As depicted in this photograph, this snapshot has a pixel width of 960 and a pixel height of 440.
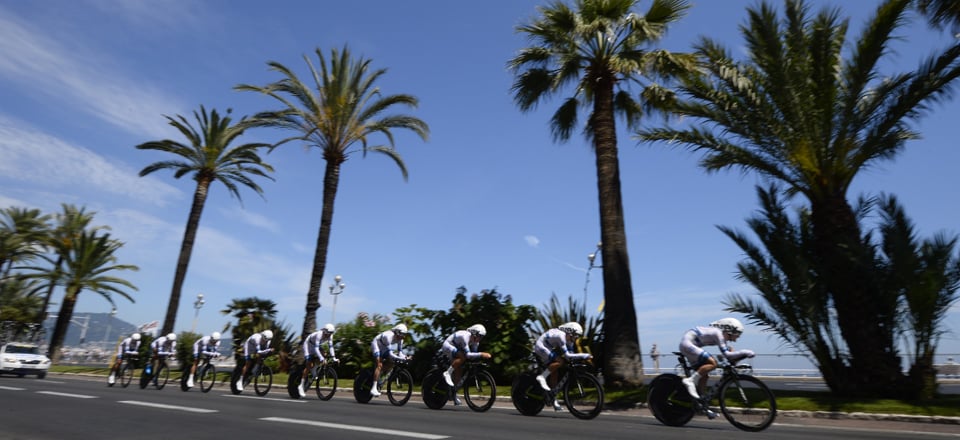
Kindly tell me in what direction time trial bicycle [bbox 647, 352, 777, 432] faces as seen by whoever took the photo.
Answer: facing to the right of the viewer

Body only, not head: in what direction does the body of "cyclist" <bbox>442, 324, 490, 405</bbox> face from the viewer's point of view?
to the viewer's right

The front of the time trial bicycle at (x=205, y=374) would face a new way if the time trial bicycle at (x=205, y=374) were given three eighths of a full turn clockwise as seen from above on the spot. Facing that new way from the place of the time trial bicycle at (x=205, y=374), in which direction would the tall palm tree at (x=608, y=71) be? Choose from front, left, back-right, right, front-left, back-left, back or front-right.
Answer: back-left

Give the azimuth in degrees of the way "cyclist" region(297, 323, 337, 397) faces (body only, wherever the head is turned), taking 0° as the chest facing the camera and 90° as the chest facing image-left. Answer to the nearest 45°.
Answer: approximately 315°

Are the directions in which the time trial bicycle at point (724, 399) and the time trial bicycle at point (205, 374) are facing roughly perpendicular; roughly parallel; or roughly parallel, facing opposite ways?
roughly parallel

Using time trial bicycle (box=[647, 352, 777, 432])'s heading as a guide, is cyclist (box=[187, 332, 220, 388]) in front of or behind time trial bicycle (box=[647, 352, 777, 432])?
behind

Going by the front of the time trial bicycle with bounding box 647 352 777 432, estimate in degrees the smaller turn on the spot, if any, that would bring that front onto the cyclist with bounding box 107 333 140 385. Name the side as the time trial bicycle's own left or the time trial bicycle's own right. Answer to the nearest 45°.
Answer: approximately 180°

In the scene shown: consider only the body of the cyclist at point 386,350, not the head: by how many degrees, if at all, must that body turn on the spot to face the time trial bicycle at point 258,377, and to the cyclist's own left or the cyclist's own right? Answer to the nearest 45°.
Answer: approximately 180°

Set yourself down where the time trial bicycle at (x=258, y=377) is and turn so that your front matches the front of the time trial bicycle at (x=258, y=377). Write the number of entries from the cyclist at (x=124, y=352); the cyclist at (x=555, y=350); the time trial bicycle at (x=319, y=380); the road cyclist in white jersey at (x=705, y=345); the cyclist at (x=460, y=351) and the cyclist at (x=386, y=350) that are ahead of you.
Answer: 5

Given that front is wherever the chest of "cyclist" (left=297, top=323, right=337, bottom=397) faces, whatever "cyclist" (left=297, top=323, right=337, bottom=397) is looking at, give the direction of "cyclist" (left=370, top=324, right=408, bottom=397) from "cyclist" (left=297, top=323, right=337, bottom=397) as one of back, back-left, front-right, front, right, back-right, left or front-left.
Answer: front

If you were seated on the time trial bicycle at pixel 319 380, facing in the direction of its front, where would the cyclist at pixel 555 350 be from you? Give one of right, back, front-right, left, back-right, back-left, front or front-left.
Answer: front

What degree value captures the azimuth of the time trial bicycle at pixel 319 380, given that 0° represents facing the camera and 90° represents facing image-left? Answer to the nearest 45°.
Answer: approximately 315°

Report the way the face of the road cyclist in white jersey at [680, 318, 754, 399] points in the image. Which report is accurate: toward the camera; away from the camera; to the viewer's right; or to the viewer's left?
to the viewer's right

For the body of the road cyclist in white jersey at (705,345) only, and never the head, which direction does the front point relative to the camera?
to the viewer's right
